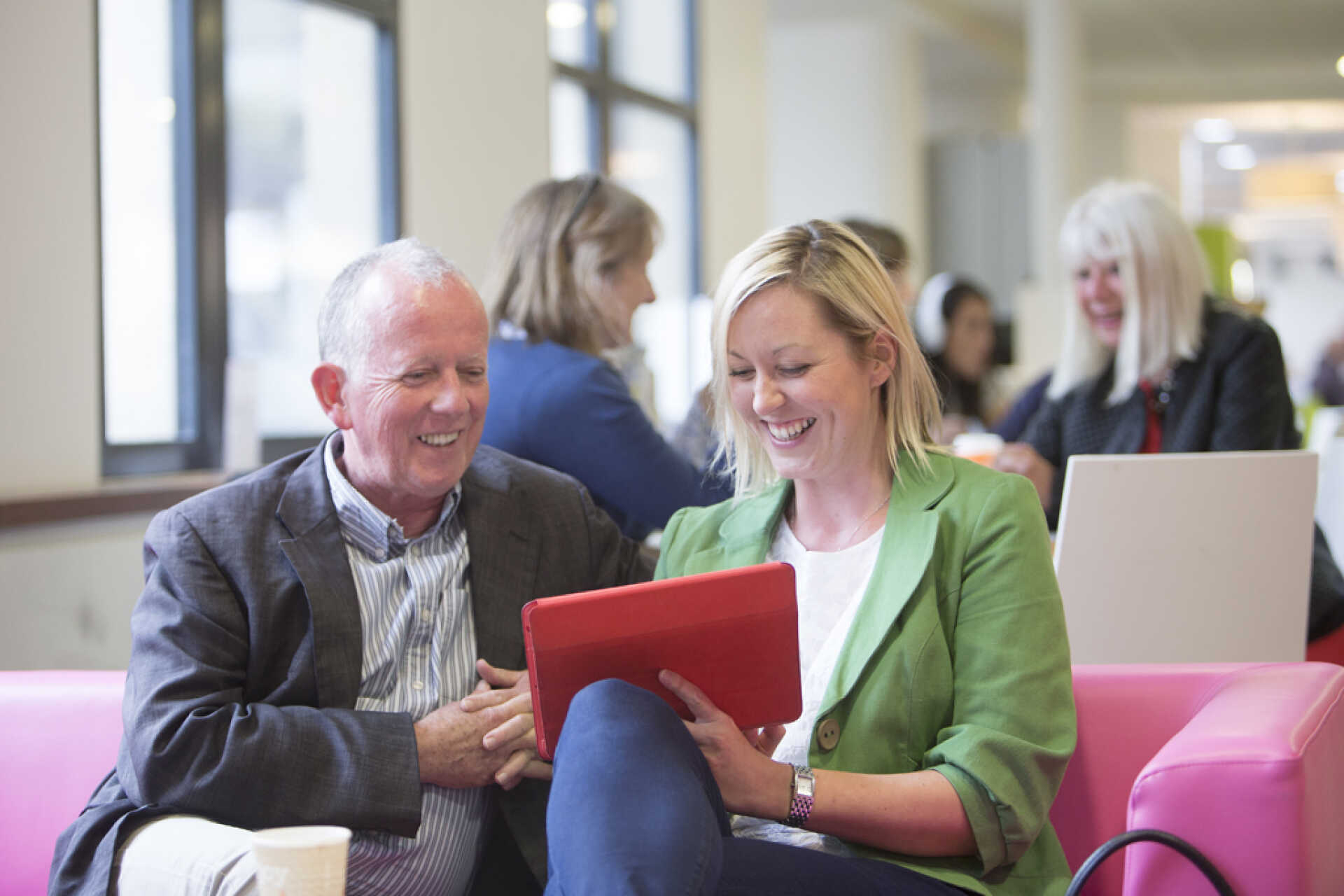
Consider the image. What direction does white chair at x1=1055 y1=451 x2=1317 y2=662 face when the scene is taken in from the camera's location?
facing away from the viewer

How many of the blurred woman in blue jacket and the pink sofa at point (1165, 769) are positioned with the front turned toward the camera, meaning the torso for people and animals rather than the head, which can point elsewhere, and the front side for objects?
1

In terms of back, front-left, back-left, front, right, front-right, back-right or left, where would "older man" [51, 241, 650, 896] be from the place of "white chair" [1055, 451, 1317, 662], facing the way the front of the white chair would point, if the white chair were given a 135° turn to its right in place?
right

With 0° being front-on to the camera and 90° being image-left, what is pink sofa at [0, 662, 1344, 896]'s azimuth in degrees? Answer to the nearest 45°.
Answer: approximately 0°

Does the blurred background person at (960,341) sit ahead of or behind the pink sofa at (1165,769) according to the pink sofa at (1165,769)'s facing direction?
behind

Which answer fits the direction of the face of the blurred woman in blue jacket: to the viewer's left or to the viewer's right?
to the viewer's right

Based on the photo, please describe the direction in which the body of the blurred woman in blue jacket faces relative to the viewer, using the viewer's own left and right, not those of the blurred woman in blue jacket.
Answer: facing away from the viewer and to the right of the viewer

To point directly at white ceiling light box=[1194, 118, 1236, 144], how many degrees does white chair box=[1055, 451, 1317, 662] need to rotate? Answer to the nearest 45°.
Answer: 0° — it already faces it

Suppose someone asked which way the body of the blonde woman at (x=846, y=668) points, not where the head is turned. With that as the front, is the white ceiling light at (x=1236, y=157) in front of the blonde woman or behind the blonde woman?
behind
